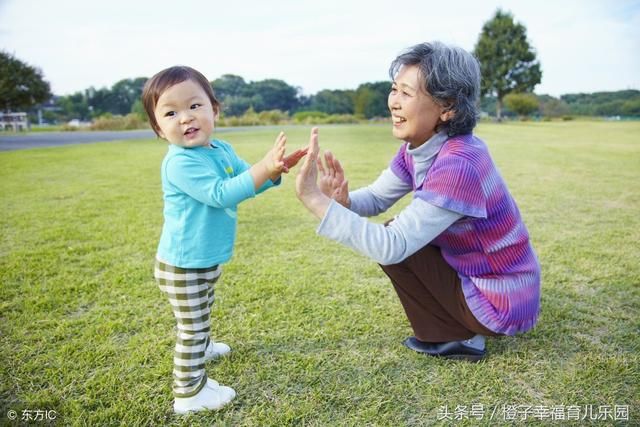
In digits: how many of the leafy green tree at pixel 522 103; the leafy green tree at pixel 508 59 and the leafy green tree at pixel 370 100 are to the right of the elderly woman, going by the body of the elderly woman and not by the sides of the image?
3

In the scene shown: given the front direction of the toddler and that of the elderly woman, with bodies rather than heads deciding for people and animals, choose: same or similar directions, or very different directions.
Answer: very different directions

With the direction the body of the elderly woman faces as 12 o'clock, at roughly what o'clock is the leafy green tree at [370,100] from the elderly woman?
The leafy green tree is roughly at 3 o'clock from the elderly woman.

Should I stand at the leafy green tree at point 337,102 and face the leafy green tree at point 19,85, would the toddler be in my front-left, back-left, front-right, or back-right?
front-left

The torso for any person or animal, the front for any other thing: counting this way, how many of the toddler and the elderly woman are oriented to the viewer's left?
1

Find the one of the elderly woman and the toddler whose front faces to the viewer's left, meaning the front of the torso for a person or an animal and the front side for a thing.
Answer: the elderly woman

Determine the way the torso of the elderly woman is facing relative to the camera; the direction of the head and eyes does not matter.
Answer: to the viewer's left

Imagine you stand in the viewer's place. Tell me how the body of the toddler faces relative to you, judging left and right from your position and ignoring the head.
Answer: facing to the right of the viewer

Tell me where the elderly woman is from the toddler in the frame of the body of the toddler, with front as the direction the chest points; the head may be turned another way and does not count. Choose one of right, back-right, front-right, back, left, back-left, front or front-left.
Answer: front

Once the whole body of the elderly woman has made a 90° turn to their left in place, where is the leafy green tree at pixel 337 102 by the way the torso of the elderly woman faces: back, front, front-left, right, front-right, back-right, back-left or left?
back

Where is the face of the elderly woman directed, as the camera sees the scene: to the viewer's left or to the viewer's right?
to the viewer's left
